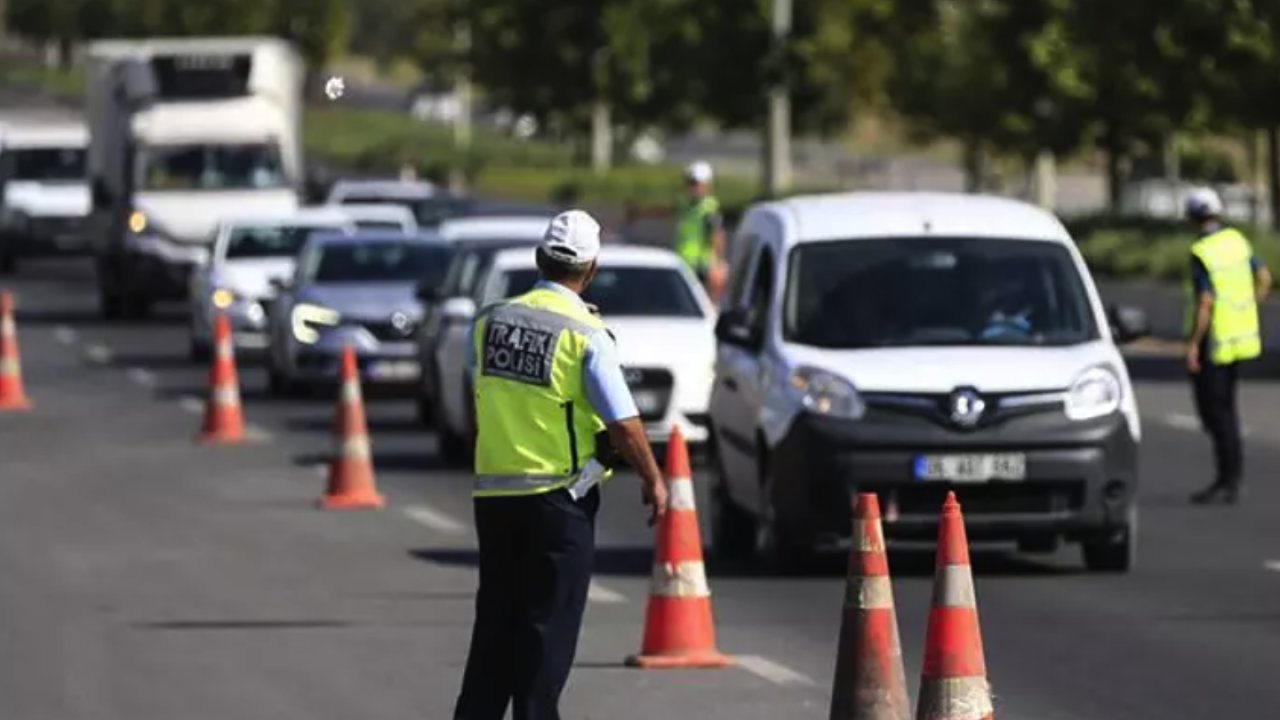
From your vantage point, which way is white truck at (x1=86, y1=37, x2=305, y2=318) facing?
toward the camera

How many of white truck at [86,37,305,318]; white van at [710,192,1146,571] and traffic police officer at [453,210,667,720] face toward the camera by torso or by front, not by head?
2

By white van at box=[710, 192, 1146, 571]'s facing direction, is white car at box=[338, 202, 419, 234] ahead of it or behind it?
behind

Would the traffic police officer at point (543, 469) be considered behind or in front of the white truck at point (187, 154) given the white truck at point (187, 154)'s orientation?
in front

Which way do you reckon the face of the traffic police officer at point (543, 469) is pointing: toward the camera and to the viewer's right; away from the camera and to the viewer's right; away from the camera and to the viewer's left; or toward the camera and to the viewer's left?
away from the camera and to the viewer's right

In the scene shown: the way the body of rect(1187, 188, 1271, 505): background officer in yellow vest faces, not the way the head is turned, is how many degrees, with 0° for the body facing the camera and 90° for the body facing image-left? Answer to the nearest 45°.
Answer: approximately 135°

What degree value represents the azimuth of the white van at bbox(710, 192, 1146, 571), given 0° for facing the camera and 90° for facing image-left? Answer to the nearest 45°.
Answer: approximately 0°

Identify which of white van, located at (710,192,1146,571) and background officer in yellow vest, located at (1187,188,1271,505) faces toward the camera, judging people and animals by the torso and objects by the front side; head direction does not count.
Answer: the white van

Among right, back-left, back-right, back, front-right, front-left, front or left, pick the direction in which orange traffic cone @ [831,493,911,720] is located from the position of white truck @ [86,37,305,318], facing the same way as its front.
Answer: front

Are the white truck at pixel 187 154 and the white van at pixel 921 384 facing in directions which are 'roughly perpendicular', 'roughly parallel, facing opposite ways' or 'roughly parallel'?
roughly parallel

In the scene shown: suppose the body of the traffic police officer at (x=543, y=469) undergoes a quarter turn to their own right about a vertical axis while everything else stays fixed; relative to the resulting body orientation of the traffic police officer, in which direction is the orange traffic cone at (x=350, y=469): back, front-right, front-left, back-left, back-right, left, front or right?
back-left

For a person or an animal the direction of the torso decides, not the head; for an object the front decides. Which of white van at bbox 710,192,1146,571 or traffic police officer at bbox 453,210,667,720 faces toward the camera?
the white van

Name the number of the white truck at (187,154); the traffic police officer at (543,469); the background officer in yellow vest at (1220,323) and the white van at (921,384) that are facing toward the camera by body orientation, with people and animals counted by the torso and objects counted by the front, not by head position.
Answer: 2
